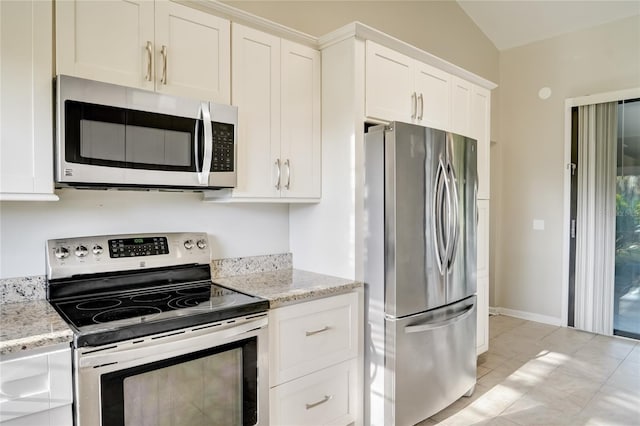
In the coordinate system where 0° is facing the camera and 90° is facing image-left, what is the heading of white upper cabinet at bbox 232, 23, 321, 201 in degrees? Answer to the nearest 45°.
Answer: approximately 315°

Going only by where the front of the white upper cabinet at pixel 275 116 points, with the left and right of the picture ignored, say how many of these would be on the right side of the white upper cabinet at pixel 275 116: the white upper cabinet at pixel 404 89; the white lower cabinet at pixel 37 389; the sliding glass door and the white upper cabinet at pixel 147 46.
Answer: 2

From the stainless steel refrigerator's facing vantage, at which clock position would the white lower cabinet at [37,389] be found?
The white lower cabinet is roughly at 3 o'clock from the stainless steel refrigerator.

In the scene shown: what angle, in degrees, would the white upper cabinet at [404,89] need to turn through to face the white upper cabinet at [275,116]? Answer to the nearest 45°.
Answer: approximately 90° to its right

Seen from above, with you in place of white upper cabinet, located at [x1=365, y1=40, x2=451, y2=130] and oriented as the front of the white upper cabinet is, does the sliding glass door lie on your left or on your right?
on your left

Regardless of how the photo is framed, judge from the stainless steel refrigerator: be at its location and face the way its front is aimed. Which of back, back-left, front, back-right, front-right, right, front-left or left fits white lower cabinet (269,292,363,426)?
right

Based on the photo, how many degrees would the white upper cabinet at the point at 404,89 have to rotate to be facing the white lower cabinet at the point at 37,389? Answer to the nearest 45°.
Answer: approximately 90° to its right
